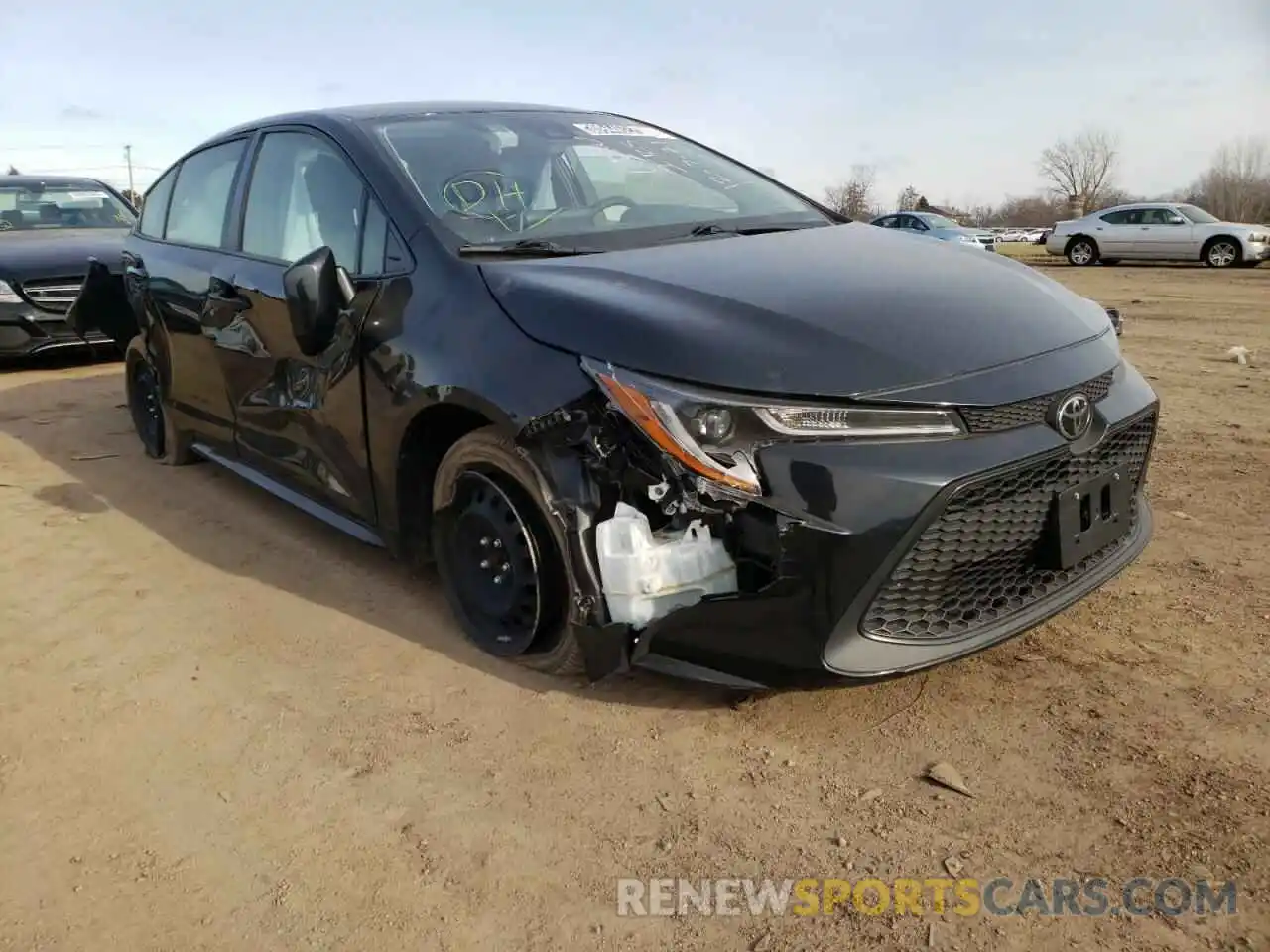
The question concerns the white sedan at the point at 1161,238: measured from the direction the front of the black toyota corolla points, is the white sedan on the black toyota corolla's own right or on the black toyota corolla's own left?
on the black toyota corolla's own left

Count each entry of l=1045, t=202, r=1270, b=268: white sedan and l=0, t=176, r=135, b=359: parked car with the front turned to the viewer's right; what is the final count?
1

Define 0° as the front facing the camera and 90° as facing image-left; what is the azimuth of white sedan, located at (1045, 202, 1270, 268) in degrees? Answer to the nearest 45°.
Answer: approximately 270°

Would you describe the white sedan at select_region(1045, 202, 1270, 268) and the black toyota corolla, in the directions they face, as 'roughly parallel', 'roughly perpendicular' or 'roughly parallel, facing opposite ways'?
roughly parallel

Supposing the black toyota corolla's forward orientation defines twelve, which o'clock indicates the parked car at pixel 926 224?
The parked car is roughly at 8 o'clock from the black toyota corolla.

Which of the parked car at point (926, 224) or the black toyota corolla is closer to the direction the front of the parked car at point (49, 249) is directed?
the black toyota corolla

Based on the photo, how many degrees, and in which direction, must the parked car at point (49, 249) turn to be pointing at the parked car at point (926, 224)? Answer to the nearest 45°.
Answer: approximately 135° to its left

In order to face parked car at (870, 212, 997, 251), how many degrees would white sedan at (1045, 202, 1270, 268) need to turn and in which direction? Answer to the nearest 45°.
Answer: approximately 135° to its left

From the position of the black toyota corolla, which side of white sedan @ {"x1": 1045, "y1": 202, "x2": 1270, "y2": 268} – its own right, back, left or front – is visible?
right

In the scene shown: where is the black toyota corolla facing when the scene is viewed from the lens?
facing the viewer and to the right of the viewer

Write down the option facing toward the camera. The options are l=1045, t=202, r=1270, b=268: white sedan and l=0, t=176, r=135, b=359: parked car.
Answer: the parked car

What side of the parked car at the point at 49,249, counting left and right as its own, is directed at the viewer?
front
